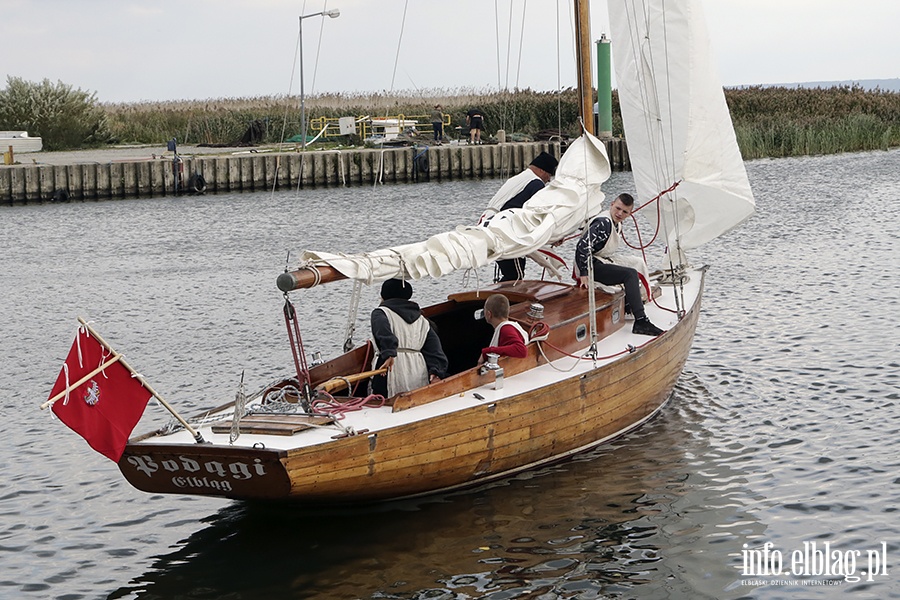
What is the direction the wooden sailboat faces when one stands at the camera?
facing away from the viewer and to the right of the viewer

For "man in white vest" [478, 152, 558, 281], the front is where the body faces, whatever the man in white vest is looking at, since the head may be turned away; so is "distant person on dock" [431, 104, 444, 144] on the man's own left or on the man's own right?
on the man's own left

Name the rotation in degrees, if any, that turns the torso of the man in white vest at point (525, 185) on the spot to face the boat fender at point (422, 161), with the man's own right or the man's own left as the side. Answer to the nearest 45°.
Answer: approximately 90° to the man's own left

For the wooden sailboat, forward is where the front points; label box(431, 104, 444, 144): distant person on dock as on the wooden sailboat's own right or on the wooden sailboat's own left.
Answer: on the wooden sailboat's own left

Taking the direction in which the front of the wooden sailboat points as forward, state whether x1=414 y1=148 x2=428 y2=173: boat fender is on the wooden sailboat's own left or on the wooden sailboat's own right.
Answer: on the wooden sailboat's own left

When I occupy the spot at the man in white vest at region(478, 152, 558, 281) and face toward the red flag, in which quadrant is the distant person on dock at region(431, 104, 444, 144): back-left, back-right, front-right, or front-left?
back-right
